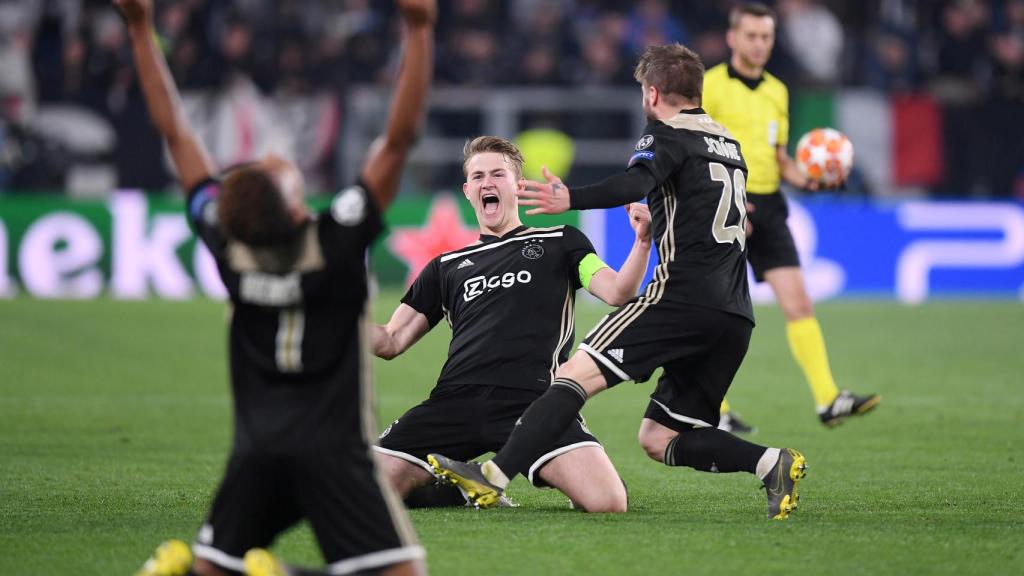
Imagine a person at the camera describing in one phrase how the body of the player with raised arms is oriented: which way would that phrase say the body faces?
away from the camera

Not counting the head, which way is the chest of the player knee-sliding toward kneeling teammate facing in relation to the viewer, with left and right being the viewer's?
facing away from the viewer and to the left of the viewer

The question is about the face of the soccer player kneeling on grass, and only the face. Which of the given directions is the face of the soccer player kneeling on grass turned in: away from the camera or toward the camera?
toward the camera

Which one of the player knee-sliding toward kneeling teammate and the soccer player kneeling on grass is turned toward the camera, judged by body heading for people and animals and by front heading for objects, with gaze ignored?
the soccer player kneeling on grass

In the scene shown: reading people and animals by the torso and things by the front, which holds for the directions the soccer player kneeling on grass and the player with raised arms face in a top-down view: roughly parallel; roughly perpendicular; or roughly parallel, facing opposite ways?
roughly parallel, facing opposite ways

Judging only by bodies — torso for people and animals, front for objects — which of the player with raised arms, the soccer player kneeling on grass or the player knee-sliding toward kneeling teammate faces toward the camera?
the soccer player kneeling on grass

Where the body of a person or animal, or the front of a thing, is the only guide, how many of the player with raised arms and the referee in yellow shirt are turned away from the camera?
1

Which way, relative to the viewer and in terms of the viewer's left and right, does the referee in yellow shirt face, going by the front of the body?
facing the viewer and to the right of the viewer

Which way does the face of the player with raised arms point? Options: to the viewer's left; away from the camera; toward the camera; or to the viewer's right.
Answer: away from the camera

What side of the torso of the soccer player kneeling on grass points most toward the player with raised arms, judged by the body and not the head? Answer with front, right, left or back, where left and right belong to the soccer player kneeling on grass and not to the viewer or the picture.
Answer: front

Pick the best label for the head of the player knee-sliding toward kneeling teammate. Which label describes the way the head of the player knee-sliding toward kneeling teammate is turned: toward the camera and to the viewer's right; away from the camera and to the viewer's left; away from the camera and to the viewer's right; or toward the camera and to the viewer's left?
away from the camera and to the viewer's left

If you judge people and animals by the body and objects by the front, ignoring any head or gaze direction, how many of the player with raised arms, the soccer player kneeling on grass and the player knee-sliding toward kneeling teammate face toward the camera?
1

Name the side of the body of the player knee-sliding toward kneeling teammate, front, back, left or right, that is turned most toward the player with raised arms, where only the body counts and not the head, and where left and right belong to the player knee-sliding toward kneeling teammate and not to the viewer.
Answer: left

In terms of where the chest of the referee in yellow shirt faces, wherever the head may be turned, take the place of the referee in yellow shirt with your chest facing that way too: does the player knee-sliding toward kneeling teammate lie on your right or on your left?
on your right

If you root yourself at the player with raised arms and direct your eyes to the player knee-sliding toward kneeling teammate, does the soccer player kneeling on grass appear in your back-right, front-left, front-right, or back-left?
front-left

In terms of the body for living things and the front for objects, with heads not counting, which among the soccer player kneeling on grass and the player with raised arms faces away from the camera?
the player with raised arms

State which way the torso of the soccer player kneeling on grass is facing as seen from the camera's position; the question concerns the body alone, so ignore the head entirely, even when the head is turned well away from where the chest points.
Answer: toward the camera

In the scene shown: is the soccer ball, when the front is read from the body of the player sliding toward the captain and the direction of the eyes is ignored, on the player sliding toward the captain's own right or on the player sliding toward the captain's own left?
on the player sliding toward the captain's own right

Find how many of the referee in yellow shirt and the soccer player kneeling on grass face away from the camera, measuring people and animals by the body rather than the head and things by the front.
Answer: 0
